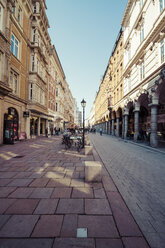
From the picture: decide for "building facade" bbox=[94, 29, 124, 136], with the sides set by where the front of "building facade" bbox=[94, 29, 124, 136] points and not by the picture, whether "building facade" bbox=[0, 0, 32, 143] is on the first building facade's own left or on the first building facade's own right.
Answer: on the first building facade's own left

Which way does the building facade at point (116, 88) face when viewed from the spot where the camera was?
facing to the left of the viewer

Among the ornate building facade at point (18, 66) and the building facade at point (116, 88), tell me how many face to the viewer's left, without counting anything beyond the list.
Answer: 1

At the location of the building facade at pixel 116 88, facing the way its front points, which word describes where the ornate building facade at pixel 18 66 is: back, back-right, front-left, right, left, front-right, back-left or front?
front-left
